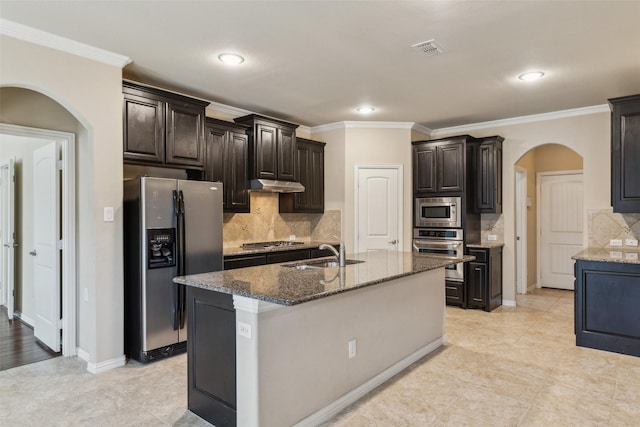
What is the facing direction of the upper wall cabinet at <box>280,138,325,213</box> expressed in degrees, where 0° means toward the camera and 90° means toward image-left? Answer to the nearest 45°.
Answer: approximately 315°

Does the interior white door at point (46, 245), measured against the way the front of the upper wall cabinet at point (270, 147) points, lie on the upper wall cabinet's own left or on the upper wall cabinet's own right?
on the upper wall cabinet's own right

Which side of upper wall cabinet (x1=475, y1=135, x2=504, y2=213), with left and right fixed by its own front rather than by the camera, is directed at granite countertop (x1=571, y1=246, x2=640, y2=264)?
left

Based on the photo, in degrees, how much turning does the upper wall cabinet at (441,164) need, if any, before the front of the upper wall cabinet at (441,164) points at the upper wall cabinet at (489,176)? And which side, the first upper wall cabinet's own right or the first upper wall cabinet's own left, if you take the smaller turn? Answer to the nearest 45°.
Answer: approximately 135° to the first upper wall cabinet's own left

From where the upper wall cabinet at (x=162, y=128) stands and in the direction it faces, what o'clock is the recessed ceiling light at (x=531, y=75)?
The recessed ceiling light is roughly at 11 o'clock from the upper wall cabinet.

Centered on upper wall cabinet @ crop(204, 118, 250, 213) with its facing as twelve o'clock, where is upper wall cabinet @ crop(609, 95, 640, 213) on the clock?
upper wall cabinet @ crop(609, 95, 640, 213) is roughly at 11 o'clock from upper wall cabinet @ crop(204, 118, 250, 213).

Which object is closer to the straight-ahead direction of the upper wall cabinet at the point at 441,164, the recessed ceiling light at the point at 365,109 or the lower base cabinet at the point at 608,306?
the recessed ceiling light

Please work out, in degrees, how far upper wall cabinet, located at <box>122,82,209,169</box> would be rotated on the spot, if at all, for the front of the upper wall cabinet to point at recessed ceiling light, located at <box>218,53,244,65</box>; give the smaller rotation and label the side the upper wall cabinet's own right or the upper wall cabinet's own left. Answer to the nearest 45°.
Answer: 0° — it already faces it

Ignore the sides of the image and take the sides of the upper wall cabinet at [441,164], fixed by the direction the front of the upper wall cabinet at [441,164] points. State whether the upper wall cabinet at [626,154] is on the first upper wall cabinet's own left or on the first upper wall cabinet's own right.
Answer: on the first upper wall cabinet's own left
